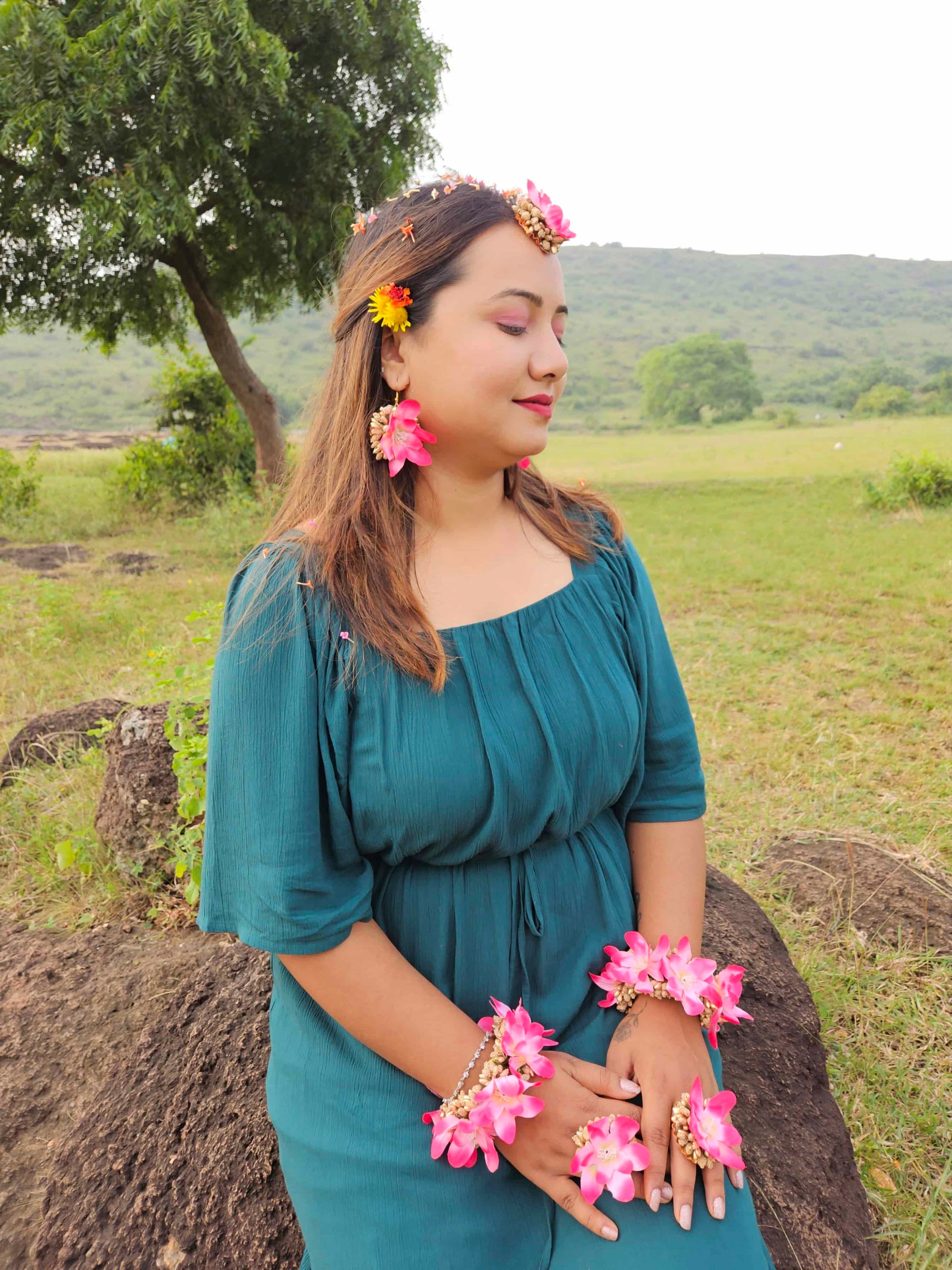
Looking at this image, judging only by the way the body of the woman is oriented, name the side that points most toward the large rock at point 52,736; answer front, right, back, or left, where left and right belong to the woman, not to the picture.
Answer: back

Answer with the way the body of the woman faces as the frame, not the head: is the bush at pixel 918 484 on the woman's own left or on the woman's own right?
on the woman's own left

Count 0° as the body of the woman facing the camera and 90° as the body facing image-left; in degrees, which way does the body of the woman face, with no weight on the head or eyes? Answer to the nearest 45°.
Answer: approximately 315°

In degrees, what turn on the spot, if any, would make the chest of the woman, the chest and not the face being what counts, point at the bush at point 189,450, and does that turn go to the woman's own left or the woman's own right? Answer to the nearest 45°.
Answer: approximately 135° to the woman's own left

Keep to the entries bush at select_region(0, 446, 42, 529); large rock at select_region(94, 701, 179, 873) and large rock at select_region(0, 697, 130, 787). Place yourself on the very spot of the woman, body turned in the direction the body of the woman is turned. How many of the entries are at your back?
3

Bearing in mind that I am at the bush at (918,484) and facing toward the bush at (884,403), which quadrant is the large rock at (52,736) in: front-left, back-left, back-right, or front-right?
back-left

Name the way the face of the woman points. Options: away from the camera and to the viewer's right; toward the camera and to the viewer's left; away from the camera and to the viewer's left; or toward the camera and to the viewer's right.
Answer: toward the camera and to the viewer's right
